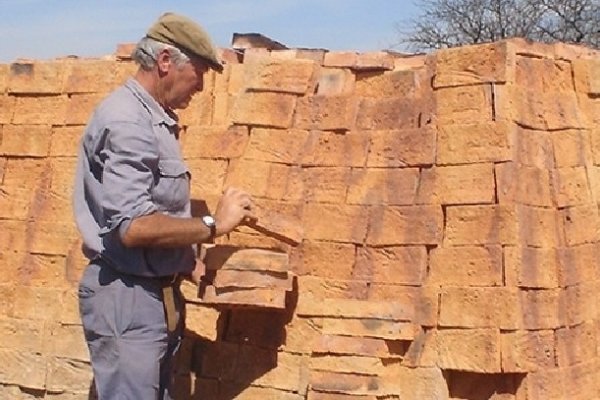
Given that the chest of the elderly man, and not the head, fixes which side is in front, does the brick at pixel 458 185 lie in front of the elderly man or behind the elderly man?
in front

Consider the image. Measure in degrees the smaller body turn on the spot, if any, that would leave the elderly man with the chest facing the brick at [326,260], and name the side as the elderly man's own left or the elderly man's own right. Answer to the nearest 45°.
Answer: approximately 45° to the elderly man's own left

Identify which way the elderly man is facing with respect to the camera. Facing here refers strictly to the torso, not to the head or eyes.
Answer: to the viewer's right

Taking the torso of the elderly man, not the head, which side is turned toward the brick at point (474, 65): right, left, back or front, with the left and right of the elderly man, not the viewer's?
front

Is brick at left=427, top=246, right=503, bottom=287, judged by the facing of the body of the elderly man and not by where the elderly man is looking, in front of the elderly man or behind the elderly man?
in front

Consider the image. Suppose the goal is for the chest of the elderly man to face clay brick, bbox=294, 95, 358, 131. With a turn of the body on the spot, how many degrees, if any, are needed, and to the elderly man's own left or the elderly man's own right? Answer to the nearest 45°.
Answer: approximately 45° to the elderly man's own left

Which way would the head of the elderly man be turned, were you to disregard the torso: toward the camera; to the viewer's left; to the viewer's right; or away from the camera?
to the viewer's right

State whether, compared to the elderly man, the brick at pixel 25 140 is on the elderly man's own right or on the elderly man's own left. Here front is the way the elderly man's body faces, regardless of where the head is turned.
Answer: on the elderly man's own left
